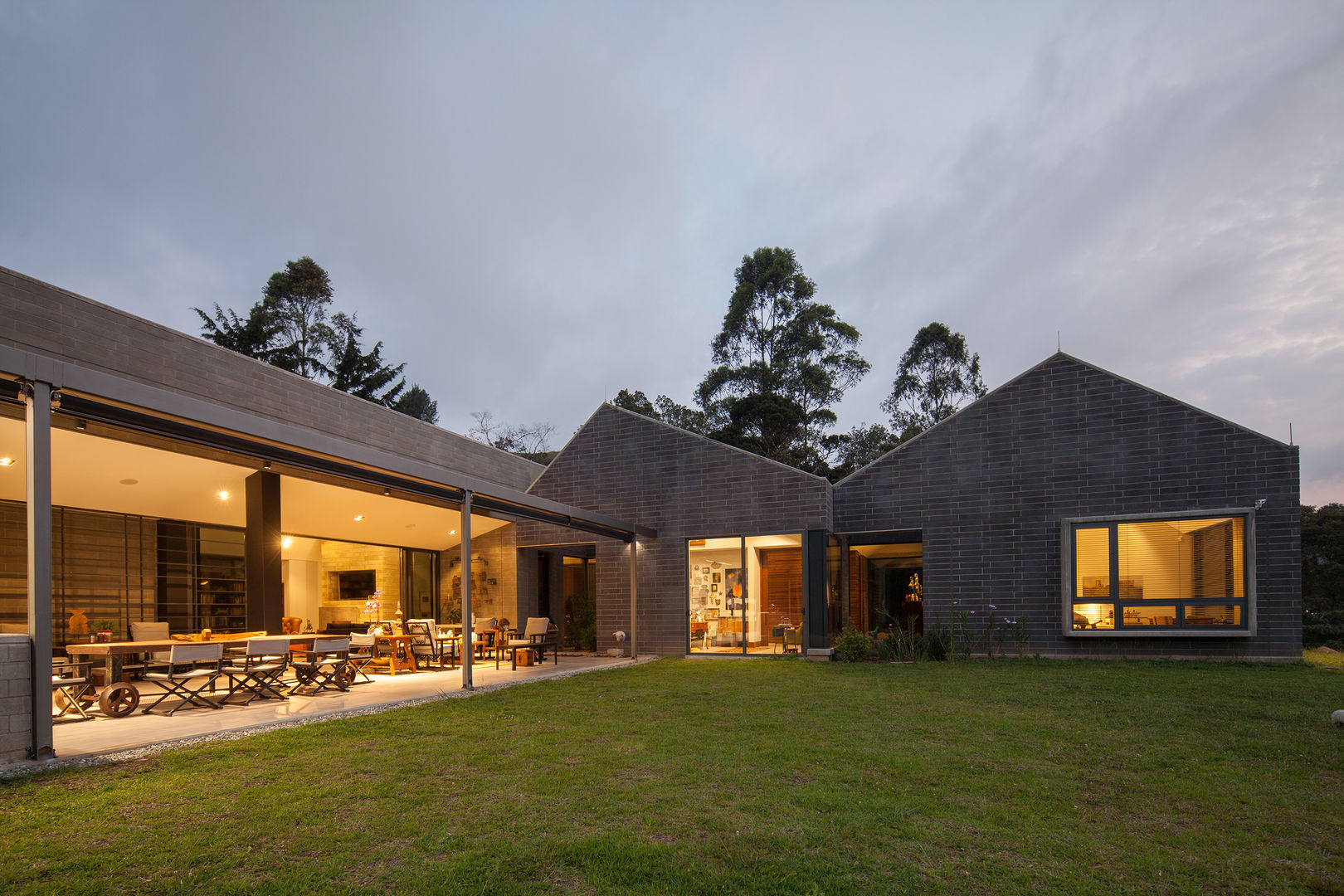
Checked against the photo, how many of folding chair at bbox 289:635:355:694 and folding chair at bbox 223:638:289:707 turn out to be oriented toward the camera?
0

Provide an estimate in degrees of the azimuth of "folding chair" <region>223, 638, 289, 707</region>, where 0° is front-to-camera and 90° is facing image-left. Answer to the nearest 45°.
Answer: approximately 135°

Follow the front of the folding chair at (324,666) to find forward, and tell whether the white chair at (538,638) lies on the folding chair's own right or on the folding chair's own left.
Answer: on the folding chair's own right

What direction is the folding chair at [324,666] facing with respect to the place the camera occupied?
facing away from the viewer and to the left of the viewer

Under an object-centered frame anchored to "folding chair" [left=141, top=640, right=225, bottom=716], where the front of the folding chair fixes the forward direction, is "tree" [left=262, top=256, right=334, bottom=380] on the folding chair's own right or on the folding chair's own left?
on the folding chair's own right

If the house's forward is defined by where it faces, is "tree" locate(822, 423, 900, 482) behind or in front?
behind

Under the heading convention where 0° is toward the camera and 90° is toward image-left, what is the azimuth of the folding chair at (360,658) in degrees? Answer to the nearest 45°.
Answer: approximately 45°

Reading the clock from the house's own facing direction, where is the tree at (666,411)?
The tree is roughly at 6 o'clock from the house.

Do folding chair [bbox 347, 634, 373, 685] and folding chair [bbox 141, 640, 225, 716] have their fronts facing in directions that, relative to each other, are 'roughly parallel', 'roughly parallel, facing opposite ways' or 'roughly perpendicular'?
roughly perpendicular

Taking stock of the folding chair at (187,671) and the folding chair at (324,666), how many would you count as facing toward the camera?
0
